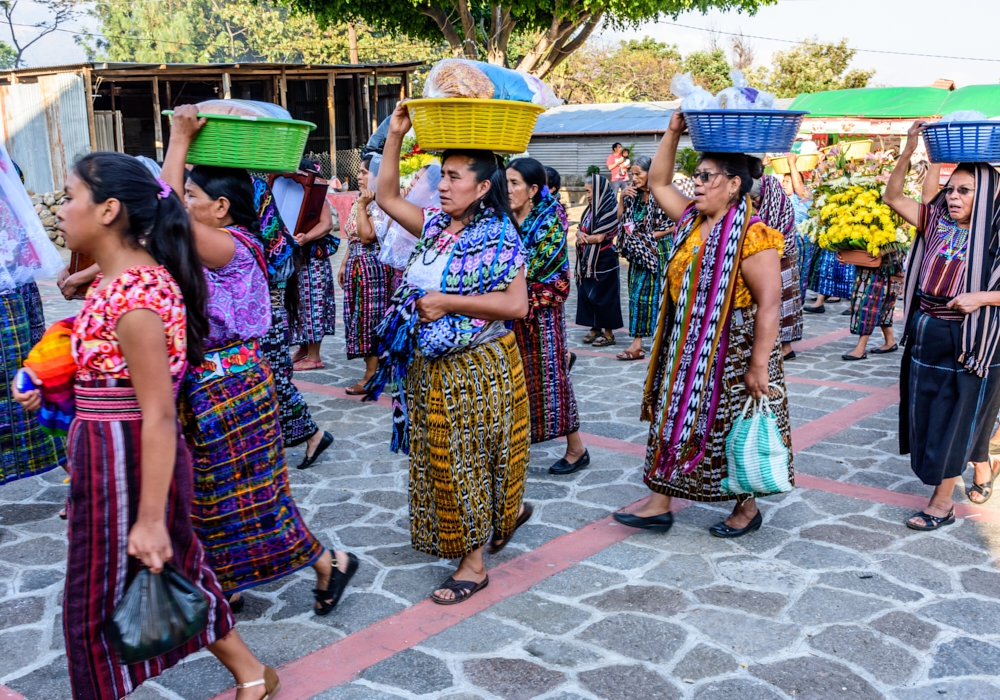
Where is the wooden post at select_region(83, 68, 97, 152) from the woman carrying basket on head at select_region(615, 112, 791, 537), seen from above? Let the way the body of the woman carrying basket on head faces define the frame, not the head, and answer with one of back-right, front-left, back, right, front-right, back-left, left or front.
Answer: right

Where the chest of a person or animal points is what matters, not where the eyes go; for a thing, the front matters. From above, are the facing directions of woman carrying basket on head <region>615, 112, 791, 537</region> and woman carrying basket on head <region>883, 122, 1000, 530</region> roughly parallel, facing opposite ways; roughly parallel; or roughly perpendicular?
roughly parallel

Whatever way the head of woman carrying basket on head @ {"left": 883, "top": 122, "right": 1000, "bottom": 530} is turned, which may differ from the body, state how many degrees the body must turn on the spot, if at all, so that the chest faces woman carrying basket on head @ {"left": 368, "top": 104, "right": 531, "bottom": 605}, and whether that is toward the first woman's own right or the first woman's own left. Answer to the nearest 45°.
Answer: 0° — they already face them

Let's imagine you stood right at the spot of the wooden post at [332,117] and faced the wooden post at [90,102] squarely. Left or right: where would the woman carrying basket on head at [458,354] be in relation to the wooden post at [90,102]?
left

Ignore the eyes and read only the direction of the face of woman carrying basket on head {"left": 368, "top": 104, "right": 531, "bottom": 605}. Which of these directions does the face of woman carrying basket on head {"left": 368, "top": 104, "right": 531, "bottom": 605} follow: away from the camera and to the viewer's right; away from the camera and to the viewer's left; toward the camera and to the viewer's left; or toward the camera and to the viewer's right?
toward the camera and to the viewer's left

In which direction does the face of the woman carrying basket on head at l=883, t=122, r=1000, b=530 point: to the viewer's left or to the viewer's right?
to the viewer's left

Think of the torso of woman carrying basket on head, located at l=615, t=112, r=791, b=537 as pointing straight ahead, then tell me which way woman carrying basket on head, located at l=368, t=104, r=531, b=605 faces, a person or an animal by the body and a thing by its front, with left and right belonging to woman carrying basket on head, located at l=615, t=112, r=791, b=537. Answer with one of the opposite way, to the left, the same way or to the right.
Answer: the same way

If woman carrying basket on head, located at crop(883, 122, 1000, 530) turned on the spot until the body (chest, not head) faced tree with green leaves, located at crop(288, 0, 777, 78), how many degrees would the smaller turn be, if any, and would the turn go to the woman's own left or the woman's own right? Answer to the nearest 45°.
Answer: approximately 90° to the woman's own right

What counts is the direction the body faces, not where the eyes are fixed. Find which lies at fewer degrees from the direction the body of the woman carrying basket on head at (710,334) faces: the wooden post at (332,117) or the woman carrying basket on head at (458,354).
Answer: the woman carrying basket on head

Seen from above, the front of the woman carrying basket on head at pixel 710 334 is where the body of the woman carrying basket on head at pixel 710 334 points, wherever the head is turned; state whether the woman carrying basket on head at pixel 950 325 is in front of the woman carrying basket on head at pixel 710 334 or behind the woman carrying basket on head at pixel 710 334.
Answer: behind

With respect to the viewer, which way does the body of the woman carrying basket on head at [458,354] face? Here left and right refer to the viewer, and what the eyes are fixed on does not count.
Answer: facing the viewer and to the left of the viewer

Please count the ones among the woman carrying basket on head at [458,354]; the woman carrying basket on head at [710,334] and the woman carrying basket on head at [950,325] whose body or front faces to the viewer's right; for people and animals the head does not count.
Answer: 0
